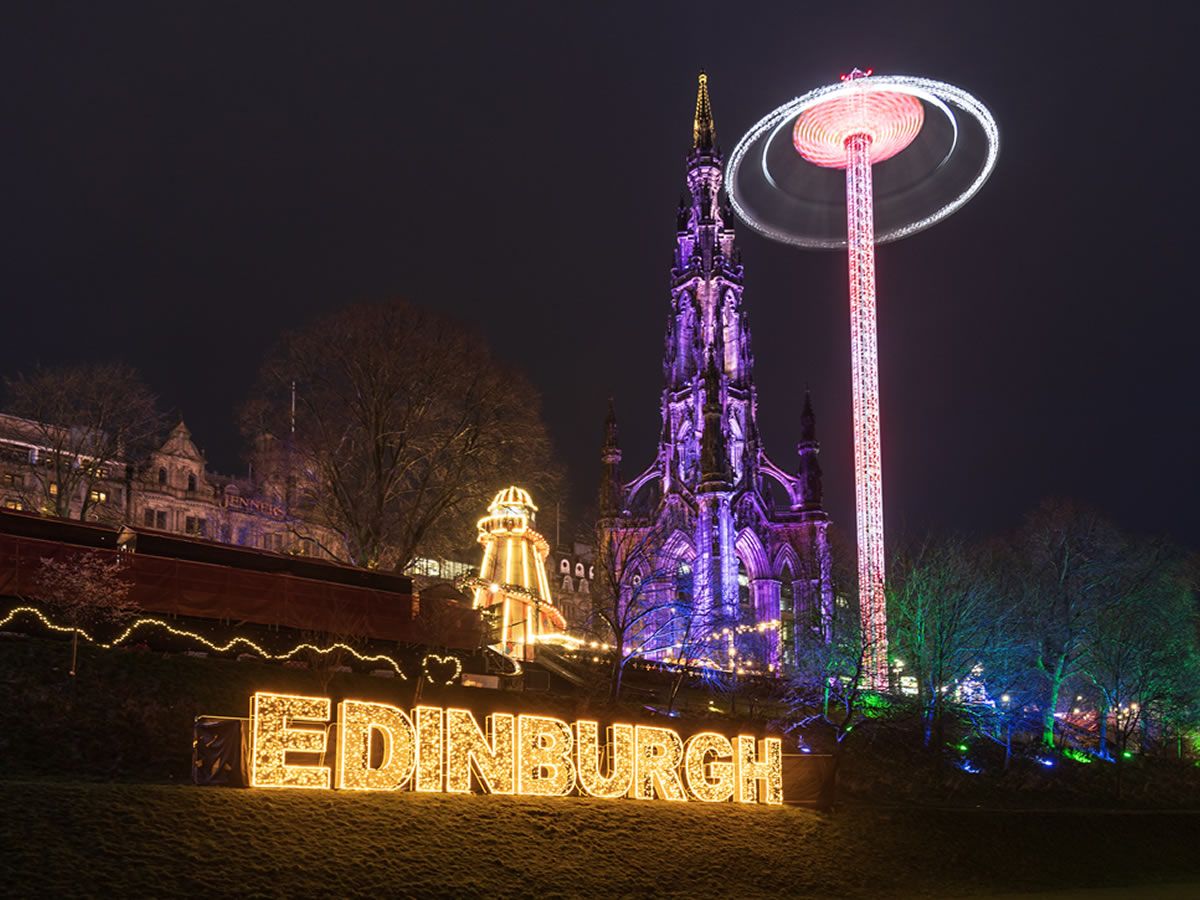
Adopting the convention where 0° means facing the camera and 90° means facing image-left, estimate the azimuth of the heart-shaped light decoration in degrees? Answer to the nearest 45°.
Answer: approximately 0°

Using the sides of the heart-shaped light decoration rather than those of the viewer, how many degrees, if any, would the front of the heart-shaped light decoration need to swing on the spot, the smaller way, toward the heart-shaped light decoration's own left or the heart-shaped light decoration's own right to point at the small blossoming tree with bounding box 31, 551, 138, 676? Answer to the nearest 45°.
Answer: approximately 45° to the heart-shaped light decoration's own right

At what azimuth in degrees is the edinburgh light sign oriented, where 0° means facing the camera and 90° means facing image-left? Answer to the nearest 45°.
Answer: approximately 315°

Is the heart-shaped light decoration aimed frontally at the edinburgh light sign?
yes

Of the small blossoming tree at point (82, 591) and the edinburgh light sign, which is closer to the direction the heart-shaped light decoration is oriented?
the edinburgh light sign

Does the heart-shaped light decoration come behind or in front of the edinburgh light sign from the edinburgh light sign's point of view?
behind
